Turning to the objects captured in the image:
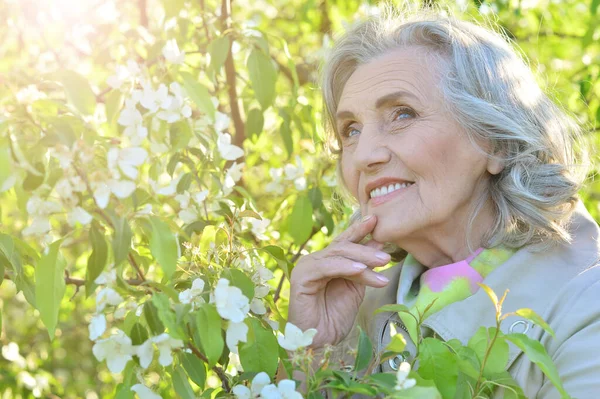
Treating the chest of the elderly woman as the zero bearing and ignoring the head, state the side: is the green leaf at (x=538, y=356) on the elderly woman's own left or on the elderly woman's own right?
on the elderly woman's own left

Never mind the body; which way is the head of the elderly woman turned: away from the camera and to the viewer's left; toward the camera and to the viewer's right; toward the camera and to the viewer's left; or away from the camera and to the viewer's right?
toward the camera and to the viewer's left

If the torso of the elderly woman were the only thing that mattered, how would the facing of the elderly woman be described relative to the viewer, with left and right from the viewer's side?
facing the viewer and to the left of the viewer

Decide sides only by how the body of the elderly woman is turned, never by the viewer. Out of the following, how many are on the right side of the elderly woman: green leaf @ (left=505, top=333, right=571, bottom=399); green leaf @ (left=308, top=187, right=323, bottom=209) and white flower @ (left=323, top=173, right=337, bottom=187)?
2

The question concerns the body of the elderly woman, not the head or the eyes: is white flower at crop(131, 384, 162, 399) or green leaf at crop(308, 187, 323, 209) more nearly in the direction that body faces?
the white flower

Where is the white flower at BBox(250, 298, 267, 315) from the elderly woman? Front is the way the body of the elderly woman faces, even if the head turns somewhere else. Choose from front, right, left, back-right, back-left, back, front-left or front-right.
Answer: front

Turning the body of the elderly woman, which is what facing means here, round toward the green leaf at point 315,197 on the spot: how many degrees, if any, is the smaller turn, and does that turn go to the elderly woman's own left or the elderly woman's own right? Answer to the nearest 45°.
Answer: approximately 90° to the elderly woman's own right

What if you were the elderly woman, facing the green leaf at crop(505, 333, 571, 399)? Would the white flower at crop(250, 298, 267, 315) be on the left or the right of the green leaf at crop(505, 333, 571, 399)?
right
